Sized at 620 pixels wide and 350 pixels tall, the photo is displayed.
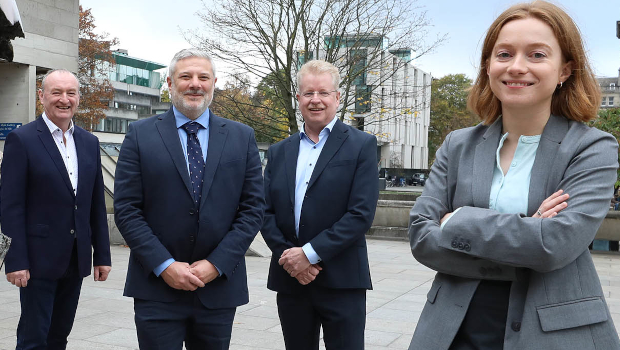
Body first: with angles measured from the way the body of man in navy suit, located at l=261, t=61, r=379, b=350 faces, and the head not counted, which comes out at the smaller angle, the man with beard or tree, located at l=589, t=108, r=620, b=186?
the man with beard

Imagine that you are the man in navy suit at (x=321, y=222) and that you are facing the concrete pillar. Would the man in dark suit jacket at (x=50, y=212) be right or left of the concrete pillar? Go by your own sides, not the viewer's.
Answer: left

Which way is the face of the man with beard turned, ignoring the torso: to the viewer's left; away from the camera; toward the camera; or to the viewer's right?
toward the camera

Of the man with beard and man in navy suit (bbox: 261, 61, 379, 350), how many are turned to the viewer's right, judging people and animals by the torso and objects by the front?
0

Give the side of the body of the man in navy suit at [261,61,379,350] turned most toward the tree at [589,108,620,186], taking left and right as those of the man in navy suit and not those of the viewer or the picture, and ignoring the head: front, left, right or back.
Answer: back

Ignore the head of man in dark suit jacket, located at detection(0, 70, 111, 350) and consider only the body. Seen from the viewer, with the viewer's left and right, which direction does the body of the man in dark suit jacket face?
facing the viewer and to the right of the viewer

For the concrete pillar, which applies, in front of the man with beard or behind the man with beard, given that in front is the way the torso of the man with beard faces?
behind

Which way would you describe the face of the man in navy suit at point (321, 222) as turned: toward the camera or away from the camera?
toward the camera

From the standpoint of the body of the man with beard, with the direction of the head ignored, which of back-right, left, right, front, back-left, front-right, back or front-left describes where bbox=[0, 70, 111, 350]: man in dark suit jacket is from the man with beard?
back-right

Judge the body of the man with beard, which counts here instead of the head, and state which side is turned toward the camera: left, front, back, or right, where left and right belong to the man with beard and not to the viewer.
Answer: front

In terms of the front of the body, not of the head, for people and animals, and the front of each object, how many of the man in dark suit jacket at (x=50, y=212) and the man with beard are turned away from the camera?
0
